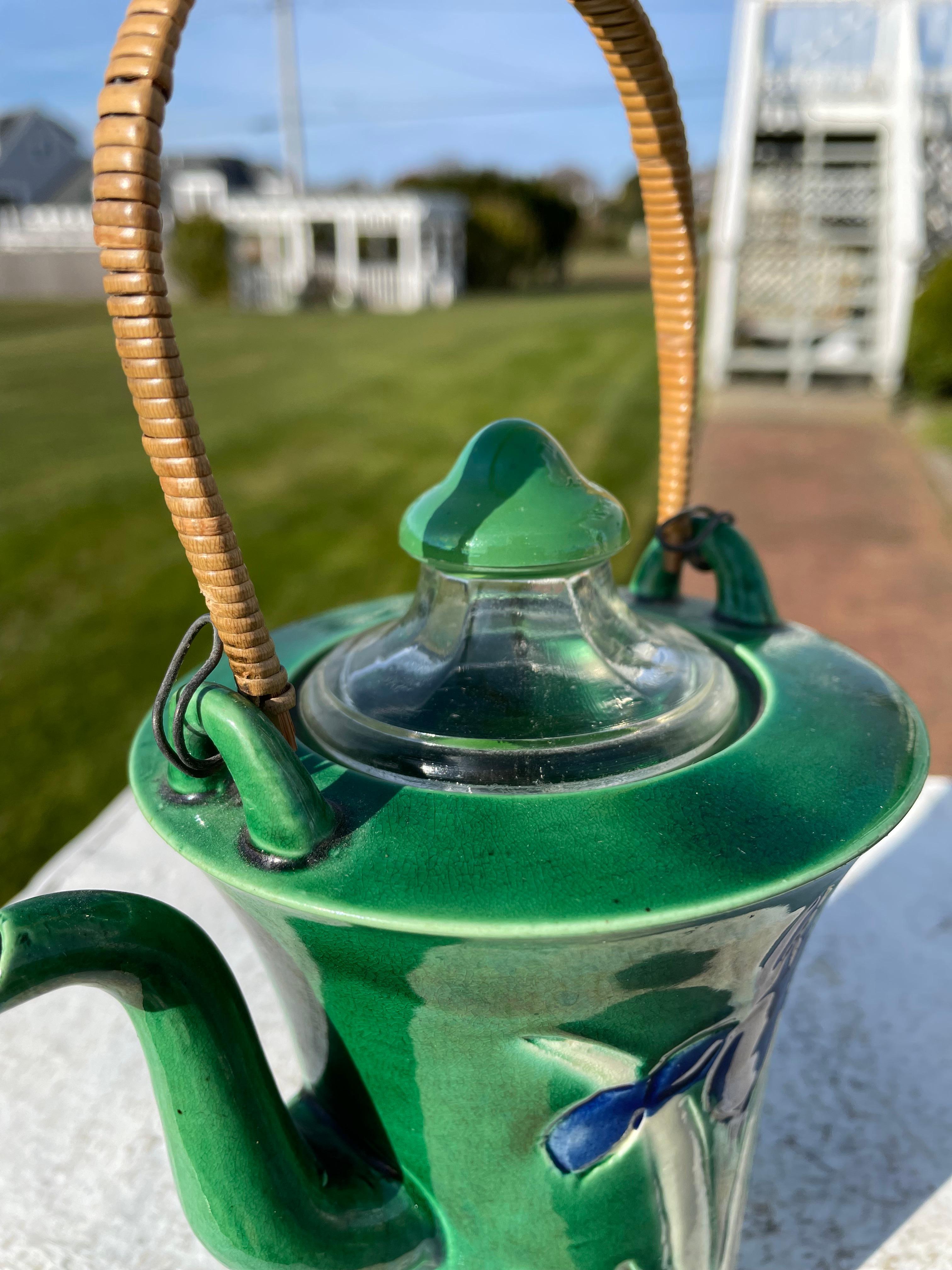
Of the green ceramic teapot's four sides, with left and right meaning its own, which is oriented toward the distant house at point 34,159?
right

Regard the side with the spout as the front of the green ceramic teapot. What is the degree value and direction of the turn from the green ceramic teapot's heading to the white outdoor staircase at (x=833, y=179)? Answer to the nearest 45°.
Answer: approximately 135° to its right

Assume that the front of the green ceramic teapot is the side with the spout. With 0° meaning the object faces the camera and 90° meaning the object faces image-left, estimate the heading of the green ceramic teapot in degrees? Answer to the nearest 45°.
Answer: approximately 45°

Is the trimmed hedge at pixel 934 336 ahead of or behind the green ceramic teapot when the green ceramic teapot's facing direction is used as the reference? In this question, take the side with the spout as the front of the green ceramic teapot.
behind

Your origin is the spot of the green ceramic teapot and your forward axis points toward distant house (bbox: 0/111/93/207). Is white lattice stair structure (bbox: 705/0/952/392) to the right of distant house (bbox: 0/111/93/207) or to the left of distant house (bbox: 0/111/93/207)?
right

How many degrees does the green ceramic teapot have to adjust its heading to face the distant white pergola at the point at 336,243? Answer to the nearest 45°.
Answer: approximately 135° to its right
